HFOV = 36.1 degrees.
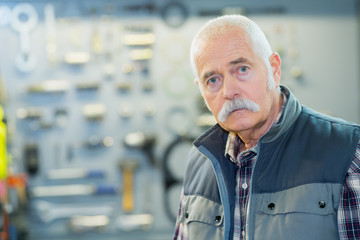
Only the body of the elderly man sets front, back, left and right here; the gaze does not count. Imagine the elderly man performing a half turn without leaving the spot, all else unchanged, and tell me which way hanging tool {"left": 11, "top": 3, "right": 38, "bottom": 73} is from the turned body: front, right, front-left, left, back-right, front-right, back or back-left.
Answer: left

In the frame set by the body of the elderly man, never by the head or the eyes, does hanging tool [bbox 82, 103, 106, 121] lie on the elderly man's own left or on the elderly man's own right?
on the elderly man's own right

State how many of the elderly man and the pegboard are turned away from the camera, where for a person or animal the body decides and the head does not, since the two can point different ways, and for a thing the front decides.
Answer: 0

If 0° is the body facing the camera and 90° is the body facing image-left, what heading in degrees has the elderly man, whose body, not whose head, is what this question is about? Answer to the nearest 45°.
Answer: approximately 45°

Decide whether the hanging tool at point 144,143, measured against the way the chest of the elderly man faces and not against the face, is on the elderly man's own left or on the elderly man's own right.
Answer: on the elderly man's own right

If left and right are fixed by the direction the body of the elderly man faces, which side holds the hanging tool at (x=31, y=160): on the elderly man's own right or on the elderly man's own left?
on the elderly man's own right

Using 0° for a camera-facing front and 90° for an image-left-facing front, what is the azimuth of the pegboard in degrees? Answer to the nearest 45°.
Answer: approximately 0°
